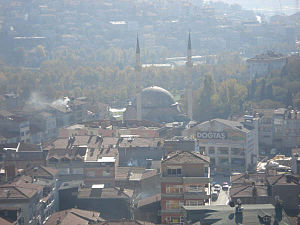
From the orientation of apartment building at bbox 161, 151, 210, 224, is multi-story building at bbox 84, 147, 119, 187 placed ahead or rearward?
rearward

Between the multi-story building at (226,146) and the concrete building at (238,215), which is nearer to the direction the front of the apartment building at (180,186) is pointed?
the concrete building

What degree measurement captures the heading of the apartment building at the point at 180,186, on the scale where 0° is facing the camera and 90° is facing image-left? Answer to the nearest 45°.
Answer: approximately 0°

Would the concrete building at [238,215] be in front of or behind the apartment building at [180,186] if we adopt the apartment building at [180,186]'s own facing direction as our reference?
in front

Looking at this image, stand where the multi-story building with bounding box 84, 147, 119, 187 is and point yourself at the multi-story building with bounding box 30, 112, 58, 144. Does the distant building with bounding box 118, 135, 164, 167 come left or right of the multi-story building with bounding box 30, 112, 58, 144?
right

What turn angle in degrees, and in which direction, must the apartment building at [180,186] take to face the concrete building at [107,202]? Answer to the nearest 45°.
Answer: approximately 135° to its right

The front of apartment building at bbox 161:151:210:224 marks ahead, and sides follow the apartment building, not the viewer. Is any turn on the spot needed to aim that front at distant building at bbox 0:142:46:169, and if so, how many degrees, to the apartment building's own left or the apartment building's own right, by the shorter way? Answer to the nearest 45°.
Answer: approximately 135° to the apartment building's own right

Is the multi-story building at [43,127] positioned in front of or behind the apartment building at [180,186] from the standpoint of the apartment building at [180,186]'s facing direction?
behind

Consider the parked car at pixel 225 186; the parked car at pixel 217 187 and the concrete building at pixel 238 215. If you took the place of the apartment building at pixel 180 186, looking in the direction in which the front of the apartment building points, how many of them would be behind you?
2
